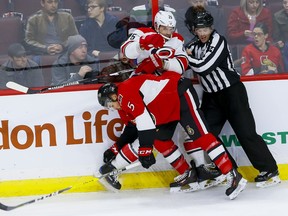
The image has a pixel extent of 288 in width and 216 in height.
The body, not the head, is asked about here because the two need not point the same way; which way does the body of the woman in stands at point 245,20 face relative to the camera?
toward the camera

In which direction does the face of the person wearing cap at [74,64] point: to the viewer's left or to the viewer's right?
to the viewer's right

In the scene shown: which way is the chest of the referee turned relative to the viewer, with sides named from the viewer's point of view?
facing the viewer and to the left of the viewer

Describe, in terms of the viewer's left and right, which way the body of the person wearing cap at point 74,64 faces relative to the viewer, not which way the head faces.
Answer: facing the viewer and to the right of the viewer

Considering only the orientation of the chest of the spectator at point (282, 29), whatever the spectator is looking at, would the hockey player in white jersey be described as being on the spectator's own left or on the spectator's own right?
on the spectator's own right

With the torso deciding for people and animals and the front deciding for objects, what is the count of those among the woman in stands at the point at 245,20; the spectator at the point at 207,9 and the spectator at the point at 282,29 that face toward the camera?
3

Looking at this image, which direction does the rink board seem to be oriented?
toward the camera

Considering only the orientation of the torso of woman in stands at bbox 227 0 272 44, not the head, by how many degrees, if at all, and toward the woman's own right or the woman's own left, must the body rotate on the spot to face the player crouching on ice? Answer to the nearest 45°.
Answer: approximately 45° to the woman's own right

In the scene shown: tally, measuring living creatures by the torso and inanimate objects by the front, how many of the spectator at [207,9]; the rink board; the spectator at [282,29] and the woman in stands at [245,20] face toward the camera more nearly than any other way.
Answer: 4

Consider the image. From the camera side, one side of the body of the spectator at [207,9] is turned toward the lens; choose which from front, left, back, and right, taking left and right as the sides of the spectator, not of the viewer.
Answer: front

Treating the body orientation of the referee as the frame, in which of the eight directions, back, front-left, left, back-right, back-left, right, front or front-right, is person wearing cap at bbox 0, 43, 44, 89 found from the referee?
front-right

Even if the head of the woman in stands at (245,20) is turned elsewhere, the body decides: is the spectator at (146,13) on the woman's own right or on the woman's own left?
on the woman's own right
